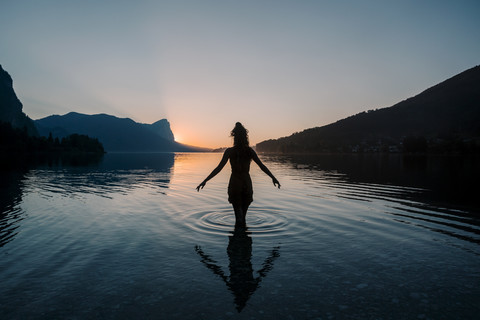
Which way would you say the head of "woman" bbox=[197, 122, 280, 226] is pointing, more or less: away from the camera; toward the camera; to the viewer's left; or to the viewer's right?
away from the camera

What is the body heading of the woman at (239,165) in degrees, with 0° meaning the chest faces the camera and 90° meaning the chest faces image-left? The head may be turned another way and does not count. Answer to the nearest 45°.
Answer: approximately 180°
